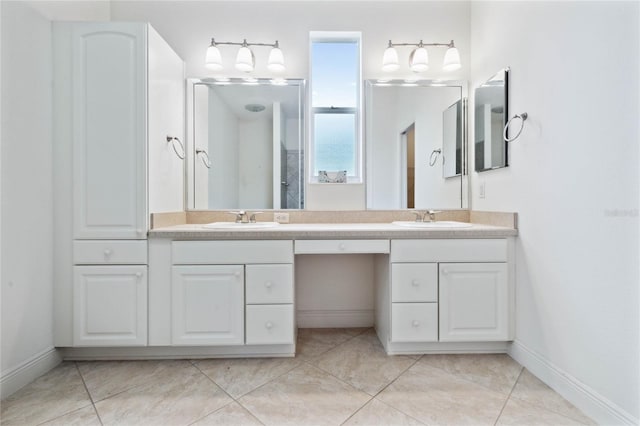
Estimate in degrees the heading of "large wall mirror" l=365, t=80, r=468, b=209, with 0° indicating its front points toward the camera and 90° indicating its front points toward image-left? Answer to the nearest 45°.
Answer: approximately 0°

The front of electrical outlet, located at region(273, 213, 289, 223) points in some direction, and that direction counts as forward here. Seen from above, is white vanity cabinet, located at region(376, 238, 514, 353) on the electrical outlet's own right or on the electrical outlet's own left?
on the electrical outlet's own left

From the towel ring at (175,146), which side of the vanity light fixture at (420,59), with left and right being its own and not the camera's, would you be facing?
right

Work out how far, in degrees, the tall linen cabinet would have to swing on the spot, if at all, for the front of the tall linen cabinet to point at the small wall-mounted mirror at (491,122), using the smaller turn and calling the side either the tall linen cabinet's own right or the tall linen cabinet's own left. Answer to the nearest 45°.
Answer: approximately 45° to the tall linen cabinet's own left

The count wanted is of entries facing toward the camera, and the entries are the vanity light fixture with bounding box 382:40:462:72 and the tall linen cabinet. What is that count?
2

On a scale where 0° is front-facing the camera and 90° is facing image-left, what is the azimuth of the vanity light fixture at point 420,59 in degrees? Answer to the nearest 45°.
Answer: approximately 0°
